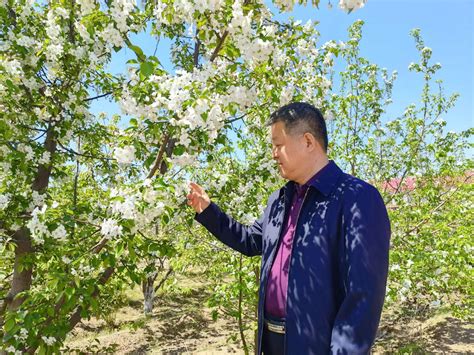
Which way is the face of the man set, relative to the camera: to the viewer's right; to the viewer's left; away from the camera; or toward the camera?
to the viewer's left

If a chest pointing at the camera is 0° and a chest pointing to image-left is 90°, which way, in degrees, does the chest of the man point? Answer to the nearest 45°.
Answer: approximately 45°

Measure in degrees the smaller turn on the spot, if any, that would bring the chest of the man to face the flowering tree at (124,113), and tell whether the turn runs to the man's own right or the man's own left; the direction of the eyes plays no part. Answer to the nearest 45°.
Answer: approximately 90° to the man's own right
